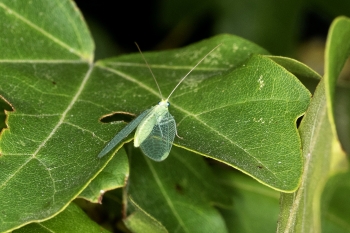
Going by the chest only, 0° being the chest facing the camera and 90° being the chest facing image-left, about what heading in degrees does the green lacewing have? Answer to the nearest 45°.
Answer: approximately 225°

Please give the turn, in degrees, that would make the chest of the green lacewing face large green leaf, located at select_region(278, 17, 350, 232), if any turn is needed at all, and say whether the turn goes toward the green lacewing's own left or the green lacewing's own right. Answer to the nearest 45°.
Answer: approximately 90° to the green lacewing's own right

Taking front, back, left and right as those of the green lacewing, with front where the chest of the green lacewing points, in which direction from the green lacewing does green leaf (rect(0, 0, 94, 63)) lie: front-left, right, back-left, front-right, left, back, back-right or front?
left

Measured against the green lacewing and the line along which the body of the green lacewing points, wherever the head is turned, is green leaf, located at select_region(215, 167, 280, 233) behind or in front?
in front
